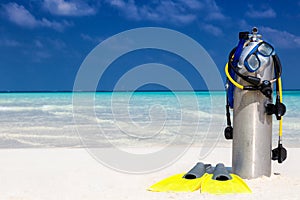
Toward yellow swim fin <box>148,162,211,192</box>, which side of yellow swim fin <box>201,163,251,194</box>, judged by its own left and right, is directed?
right

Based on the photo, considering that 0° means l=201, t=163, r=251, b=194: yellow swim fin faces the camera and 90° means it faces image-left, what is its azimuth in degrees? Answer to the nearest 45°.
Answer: approximately 0°

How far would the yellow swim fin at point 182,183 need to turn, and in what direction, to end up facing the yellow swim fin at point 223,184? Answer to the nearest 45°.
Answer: approximately 135° to its left

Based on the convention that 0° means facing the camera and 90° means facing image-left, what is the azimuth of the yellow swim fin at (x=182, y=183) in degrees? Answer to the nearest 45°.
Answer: approximately 45°
